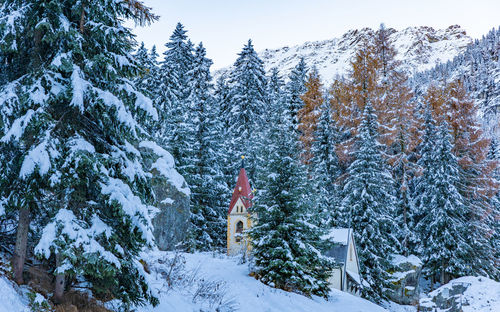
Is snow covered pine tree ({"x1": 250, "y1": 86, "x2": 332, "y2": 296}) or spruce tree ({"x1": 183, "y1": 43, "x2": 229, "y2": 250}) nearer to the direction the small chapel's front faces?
the snow covered pine tree

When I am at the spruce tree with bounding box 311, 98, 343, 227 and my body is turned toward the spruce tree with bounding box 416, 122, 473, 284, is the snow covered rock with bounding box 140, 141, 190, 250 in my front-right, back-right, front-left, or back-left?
back-right

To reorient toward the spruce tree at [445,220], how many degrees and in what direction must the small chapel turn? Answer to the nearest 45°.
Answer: approximately 90° to its left

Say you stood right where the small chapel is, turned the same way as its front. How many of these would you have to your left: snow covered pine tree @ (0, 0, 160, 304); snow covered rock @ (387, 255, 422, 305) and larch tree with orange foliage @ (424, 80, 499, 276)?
2

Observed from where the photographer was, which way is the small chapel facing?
facing the viewer and to the right of the viewer

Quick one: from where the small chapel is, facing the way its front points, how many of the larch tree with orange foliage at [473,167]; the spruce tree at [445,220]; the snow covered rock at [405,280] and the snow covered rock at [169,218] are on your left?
3

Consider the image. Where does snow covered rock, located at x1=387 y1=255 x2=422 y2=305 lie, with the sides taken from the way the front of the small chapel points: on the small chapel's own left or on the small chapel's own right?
on the small chapel's own left

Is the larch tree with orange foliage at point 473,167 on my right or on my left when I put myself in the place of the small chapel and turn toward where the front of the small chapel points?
on my left

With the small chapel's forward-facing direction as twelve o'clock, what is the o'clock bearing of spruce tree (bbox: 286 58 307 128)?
The spruce tree is roughly at 7 o'clock from the small chapel.

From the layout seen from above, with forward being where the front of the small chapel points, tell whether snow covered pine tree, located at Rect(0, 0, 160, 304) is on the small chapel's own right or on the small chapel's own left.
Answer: on the small chapel's own right
